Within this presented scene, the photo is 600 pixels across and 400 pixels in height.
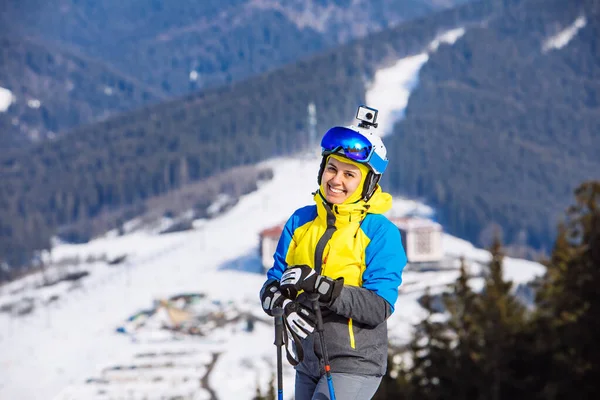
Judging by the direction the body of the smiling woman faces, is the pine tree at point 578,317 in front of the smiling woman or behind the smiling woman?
behind

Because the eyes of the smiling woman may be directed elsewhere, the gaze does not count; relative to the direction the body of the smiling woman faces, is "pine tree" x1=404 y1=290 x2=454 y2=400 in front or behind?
behind

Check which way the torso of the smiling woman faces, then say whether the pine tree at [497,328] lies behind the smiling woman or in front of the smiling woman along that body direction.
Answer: behind

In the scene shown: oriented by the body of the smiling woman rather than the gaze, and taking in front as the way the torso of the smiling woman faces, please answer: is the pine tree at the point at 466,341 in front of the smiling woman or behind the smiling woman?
behind

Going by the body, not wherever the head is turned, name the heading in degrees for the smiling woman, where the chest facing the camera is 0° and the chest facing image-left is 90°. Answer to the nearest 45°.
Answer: approximately 45°
